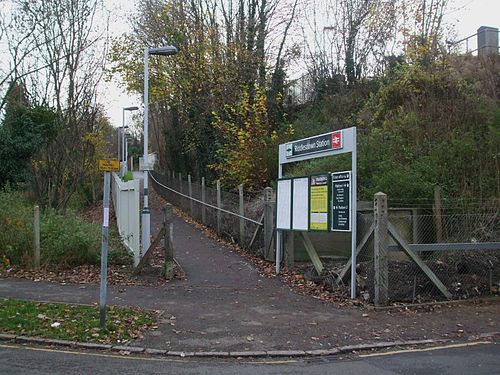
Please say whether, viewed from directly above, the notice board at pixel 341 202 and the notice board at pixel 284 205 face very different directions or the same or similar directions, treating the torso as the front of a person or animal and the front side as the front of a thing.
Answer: same or similar directions

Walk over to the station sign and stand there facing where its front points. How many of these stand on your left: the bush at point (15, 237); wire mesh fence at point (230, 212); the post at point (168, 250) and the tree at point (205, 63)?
0

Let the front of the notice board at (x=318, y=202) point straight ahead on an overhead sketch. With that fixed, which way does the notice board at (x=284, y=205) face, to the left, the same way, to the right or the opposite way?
the same way

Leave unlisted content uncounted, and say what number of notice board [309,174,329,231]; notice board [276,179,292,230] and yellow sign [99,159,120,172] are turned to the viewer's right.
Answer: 0

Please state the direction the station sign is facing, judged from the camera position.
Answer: facing the viewer and to the left of the viewer

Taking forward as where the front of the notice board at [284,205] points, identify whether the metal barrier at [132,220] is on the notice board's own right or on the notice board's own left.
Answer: on the notice board's own right

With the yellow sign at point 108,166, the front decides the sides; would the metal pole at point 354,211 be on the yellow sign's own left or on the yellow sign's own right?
on the yellow sign's own left

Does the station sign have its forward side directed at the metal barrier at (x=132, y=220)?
no

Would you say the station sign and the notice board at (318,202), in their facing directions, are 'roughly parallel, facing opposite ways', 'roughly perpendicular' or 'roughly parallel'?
roughly parallel

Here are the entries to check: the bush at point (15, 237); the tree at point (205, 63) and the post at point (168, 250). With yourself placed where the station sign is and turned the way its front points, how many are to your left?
0

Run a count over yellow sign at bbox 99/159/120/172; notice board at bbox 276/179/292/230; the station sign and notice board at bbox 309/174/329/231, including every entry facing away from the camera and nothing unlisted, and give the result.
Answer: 0

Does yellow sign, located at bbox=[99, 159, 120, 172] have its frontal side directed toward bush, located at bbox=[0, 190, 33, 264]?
no

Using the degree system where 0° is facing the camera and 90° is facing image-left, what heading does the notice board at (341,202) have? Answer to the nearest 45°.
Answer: approximately 45°

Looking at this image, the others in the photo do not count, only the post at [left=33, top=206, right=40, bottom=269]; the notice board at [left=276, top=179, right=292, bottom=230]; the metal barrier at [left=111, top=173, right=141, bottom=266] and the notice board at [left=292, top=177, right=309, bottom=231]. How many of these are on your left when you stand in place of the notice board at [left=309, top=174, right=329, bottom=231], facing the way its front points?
0

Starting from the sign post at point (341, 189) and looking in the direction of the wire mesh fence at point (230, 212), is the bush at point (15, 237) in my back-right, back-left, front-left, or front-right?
front-left

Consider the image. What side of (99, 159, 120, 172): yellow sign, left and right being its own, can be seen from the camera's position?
front
